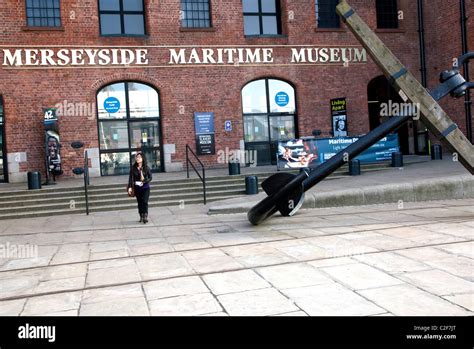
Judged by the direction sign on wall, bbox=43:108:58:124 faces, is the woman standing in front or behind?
in front

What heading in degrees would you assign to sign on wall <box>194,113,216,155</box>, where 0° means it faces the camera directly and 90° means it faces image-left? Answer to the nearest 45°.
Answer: approximately 0°

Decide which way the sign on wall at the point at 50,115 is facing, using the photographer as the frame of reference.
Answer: facing the viewer

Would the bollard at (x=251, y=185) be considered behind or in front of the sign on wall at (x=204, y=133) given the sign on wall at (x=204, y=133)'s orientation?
in front

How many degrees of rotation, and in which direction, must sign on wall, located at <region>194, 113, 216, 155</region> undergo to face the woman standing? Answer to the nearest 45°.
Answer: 0° — it already faces them

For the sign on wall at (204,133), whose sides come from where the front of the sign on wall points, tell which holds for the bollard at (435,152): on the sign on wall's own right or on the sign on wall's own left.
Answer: on the sign on wall's own left

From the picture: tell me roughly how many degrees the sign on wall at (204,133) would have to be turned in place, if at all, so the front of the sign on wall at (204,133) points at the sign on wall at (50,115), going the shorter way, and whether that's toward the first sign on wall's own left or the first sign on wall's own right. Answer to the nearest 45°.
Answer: approximately 45° to the first sign on wall's own right

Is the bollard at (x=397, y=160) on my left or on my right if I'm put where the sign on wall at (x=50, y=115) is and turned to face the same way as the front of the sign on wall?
on my left

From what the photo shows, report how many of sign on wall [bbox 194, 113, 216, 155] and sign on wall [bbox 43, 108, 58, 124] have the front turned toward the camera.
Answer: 2

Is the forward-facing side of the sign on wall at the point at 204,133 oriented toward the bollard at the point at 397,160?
no

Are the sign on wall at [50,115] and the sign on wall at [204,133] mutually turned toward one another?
no

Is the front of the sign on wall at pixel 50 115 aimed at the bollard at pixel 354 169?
no

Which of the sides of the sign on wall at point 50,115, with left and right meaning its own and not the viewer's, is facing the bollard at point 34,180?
front

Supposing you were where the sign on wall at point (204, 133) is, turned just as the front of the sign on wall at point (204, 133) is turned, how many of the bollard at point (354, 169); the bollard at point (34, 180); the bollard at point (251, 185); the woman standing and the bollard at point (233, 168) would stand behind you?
0

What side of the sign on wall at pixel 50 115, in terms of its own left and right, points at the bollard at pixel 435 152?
left

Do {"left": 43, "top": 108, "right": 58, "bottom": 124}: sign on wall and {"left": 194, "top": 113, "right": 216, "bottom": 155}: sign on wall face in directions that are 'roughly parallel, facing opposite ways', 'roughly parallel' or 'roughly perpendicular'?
roughly parallel

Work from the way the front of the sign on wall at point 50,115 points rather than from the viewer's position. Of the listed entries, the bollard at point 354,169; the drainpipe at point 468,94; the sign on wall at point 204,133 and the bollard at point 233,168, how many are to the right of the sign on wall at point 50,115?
0
